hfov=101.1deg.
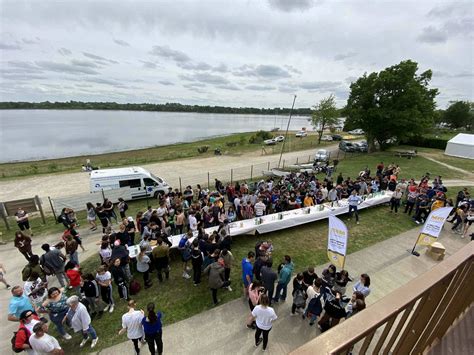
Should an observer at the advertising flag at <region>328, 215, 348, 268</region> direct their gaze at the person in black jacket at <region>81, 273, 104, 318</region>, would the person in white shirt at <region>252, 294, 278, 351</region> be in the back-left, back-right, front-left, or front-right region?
front-left

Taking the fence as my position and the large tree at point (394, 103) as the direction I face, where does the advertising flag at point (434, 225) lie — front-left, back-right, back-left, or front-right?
front-right

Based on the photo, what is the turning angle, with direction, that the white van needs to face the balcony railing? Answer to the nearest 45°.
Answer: approximately 90° to its right

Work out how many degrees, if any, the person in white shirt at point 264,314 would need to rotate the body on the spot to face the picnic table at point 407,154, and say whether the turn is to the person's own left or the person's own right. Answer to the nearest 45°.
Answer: approximately 45° to the person's own right

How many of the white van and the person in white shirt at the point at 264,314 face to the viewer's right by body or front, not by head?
1

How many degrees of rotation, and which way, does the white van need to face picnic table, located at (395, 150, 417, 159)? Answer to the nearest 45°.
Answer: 0° — it already faces it

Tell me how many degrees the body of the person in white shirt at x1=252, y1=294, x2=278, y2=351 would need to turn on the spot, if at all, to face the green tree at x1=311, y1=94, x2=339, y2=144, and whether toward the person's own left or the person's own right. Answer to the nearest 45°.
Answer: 0° — they already face it

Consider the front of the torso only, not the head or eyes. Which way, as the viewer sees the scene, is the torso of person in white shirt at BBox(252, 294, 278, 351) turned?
away from the camera

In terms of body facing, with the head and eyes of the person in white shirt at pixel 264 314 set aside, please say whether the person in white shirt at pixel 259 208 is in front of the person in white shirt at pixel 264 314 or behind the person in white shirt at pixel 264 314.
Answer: in front

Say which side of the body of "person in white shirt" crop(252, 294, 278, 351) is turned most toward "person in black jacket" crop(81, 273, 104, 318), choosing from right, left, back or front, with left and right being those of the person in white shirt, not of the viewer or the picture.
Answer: left

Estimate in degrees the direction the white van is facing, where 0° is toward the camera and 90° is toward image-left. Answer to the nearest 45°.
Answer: approximately 270°
